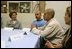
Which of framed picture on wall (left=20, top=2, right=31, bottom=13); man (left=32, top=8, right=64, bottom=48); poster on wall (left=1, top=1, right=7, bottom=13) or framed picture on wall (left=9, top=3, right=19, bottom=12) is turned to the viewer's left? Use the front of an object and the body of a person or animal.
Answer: the man

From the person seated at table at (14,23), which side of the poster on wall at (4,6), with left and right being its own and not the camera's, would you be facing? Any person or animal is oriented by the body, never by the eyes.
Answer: front

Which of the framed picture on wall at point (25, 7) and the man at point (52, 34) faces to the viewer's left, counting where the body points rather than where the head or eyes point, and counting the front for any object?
the man

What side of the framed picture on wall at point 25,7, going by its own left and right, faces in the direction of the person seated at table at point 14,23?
front

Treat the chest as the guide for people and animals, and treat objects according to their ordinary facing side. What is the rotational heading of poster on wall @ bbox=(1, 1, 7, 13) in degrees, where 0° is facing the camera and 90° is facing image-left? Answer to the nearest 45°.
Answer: approximately 0°

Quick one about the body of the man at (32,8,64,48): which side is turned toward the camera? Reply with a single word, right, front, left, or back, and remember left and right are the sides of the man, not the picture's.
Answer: left

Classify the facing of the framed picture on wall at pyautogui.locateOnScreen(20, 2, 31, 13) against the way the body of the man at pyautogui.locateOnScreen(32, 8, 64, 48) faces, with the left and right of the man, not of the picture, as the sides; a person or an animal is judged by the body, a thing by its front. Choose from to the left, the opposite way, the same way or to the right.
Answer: to the left

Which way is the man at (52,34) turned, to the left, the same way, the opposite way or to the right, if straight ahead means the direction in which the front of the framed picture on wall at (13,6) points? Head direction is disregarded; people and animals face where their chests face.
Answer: to the right

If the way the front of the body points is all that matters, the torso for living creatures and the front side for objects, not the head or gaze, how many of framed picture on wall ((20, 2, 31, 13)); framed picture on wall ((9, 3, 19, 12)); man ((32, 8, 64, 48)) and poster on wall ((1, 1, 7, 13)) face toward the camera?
3

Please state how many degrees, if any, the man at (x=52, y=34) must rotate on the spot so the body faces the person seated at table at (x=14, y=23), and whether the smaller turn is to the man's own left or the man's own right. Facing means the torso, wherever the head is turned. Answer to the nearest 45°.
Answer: approximately 45° to the man's own right

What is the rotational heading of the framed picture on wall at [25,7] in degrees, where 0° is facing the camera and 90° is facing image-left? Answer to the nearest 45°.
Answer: approximately 0°
